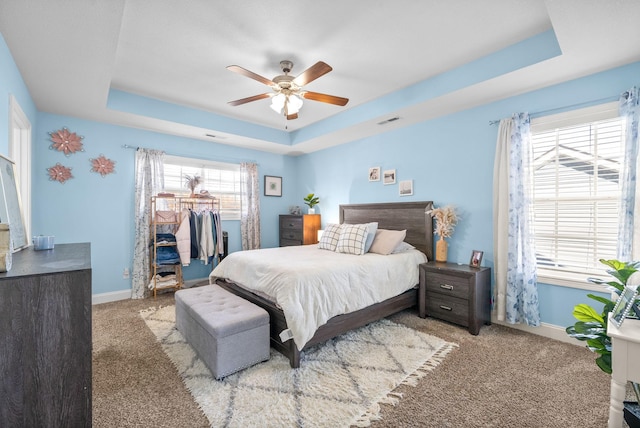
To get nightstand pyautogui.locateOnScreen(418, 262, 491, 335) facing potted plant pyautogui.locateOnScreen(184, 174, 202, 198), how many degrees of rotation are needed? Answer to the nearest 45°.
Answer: approximately 45° to its right

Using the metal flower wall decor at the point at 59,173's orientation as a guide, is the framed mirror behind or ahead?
ahead

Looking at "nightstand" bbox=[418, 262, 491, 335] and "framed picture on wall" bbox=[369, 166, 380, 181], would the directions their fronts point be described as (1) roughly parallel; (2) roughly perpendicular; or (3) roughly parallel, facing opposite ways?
roughly parallel

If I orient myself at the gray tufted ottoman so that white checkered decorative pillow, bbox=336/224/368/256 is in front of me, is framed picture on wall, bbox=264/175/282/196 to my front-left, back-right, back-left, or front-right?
front-left

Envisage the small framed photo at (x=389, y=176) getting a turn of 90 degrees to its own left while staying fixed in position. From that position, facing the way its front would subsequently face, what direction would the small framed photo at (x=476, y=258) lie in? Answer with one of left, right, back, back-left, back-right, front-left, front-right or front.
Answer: front

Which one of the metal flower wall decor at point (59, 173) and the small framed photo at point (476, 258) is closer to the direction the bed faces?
the metal flower wall decor

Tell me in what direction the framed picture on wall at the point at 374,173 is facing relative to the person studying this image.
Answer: facing the viewer and to the left of the viewer

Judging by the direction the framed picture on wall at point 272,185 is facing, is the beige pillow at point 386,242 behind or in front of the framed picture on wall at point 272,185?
in front

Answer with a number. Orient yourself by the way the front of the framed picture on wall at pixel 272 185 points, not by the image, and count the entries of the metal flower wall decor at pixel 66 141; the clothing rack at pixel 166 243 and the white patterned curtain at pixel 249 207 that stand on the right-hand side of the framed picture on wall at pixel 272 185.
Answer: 3

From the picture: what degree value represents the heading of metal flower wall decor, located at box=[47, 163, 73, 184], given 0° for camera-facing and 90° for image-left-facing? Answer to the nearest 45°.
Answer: approximately 0°

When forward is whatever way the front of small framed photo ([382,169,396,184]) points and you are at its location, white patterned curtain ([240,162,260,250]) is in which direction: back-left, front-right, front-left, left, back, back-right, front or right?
front-right

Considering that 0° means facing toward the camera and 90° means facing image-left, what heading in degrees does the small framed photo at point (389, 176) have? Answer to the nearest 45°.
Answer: approximately 45°

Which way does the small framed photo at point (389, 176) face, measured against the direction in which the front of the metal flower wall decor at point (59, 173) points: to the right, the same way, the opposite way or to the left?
to the right

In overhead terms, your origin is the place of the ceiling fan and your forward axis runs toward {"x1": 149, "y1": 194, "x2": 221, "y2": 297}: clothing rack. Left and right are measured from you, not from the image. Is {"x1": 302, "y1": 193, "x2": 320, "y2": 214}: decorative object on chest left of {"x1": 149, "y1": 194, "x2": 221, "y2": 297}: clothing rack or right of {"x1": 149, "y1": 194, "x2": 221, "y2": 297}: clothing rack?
right

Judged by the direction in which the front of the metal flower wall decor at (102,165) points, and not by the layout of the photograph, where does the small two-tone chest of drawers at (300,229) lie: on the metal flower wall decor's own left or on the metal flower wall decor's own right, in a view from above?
on the metal flower wall decor's own left

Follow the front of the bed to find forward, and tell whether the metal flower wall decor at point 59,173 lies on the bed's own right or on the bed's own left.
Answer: on the bed's own right

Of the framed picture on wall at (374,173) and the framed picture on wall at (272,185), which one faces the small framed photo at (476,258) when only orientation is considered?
the framed picture on wall at (272,185)

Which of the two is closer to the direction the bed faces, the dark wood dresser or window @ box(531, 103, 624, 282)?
the dark wood dresser

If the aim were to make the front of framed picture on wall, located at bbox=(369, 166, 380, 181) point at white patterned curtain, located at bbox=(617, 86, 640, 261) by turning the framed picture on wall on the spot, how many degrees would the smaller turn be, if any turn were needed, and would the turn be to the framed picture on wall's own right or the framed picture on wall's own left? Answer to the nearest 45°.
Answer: approximately 90° to the framed picture on wall's own left

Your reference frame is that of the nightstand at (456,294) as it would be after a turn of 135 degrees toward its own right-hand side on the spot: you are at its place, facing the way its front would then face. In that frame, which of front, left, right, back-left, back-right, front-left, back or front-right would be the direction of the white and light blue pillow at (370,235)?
left
